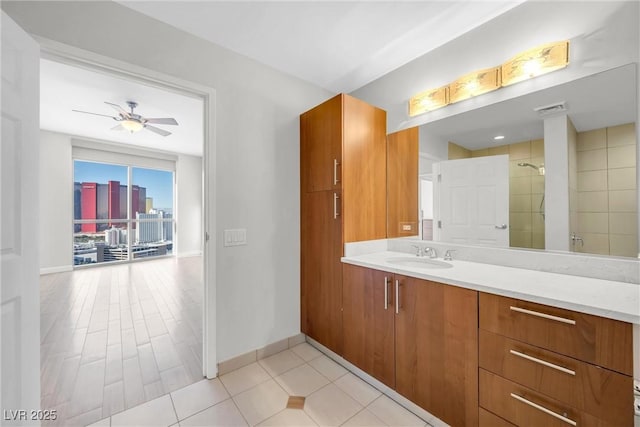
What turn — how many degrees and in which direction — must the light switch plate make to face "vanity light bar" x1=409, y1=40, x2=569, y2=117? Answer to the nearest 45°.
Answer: approximately 45° to its left

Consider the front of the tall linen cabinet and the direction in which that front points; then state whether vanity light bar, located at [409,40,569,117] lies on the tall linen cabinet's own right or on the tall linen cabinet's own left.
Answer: on the tall linen cabinet's own left

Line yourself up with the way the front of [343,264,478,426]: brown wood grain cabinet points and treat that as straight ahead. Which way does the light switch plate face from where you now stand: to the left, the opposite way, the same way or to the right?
to the left

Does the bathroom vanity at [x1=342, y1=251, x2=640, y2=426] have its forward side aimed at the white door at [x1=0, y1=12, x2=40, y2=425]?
yes

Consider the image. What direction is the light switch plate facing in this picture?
toward the camera

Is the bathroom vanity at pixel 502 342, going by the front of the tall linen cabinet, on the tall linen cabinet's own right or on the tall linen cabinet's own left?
on the tall linen cabinet's own left

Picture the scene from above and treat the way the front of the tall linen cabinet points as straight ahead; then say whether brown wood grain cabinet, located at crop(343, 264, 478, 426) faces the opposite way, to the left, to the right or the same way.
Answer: the same way

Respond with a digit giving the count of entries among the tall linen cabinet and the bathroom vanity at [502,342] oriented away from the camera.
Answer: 0

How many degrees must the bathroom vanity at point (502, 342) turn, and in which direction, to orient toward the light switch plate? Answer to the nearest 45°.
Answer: approximately 45° to its right

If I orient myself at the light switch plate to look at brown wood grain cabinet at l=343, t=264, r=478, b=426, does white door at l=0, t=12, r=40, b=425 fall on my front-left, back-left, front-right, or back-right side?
back-right

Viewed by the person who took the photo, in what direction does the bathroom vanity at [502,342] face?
facing the viewer and to the left of the viewer

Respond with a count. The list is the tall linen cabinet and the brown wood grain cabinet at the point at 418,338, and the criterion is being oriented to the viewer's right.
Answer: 0

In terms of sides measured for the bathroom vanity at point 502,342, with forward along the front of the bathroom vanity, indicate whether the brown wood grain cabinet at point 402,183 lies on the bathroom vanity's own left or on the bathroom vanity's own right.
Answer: on the bathroom vanity's own right

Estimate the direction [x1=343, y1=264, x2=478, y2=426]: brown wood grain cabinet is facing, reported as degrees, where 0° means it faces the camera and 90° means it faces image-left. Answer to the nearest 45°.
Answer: approximately 45°
